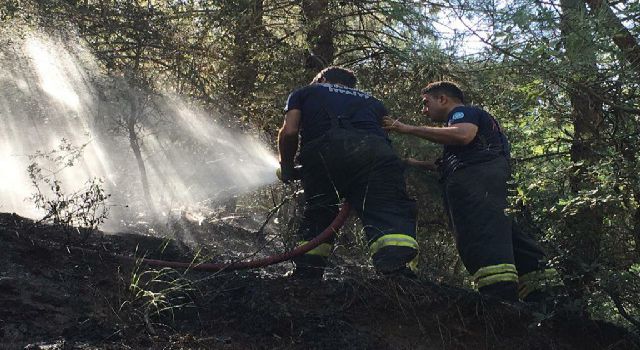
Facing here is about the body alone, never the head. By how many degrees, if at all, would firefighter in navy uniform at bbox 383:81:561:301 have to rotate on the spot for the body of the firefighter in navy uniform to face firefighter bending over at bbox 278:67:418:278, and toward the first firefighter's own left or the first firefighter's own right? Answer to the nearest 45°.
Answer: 0° — they already face them

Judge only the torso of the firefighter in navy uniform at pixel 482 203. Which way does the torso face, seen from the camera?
to the viewer's left

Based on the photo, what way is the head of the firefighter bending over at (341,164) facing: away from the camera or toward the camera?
away from the camera

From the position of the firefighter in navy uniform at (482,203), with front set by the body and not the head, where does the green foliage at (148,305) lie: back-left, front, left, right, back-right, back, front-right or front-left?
front-left

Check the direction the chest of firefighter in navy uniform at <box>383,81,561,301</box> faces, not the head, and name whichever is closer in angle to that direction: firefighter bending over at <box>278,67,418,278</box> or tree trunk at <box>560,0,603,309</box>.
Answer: the firefighter bending over

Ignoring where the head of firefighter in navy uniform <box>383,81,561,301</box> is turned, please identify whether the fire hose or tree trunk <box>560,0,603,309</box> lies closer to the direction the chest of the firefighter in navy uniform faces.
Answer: the fire hose

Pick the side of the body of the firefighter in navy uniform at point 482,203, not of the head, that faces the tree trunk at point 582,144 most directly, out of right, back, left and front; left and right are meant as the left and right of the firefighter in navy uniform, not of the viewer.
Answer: back

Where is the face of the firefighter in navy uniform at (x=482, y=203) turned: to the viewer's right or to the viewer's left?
to the viewer's left
